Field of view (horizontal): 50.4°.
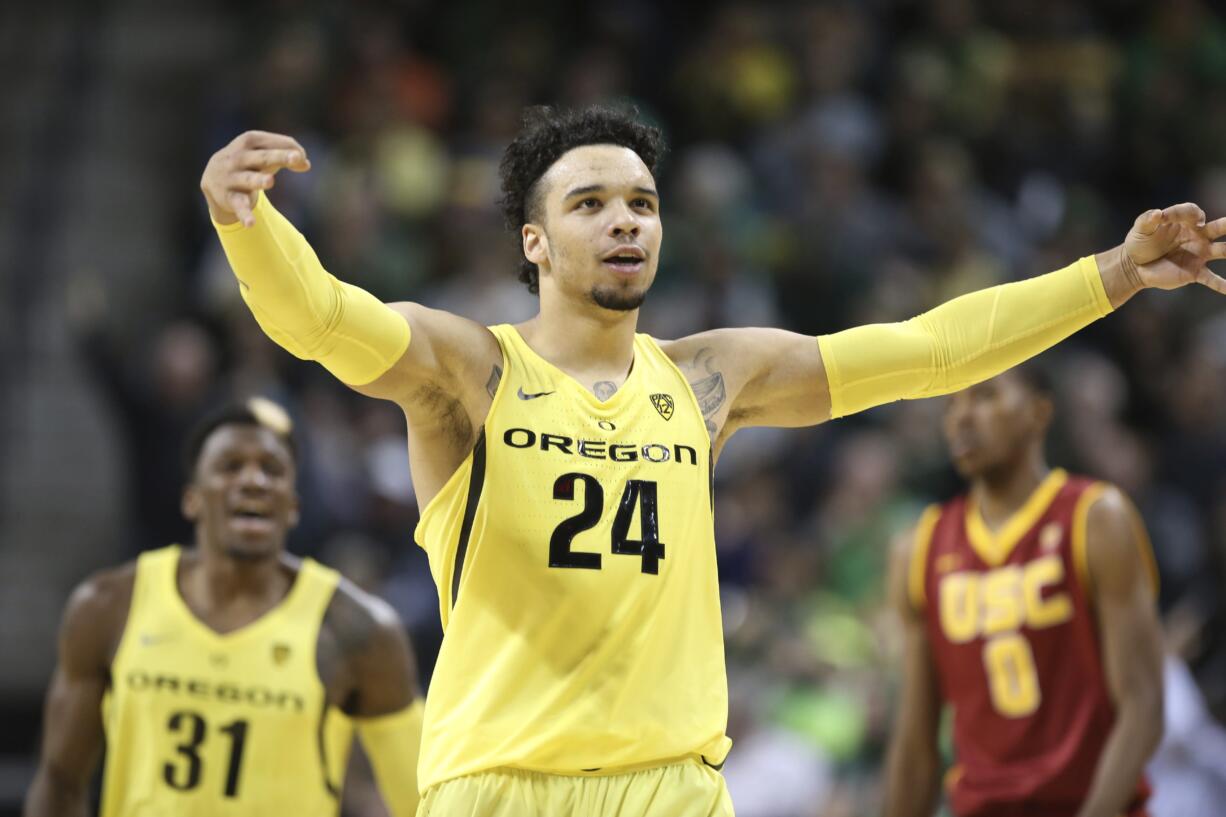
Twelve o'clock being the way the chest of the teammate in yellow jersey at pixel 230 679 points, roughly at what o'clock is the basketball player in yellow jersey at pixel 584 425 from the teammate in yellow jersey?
The basketball player in yellow jersey is roughly at 11 o'clock from the teammate in yellow jersey.

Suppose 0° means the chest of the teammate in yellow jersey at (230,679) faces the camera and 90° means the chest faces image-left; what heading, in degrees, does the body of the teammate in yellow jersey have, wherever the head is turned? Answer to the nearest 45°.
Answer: approximately 0°

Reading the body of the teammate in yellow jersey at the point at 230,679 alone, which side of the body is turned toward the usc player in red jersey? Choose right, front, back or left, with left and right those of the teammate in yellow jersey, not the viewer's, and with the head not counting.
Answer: left

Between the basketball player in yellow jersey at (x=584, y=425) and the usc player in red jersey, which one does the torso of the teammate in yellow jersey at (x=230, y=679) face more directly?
the basketball player in yellow jersey

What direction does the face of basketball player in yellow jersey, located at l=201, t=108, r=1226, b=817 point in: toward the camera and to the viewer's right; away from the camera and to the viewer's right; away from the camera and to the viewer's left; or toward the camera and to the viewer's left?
toward the camera and to the viewer's right
